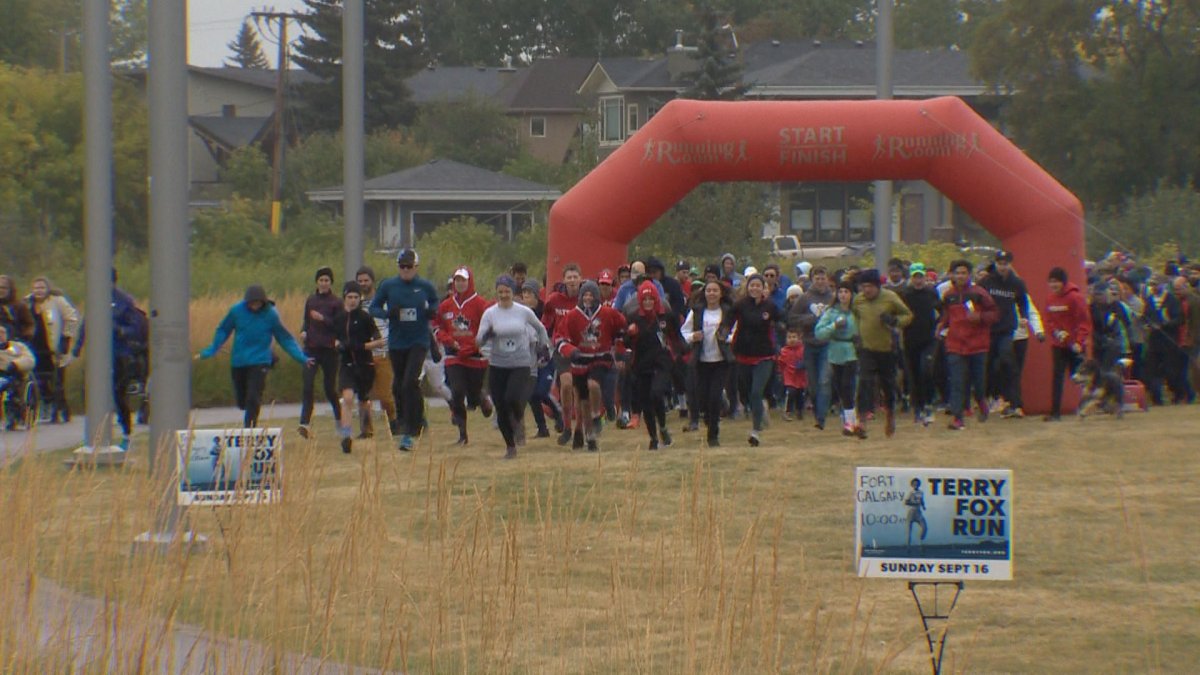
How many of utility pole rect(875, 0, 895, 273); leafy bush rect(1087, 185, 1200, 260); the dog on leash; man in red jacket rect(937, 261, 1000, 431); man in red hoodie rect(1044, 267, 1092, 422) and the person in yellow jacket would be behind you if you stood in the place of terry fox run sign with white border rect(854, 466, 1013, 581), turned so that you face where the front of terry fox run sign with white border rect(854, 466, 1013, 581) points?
6

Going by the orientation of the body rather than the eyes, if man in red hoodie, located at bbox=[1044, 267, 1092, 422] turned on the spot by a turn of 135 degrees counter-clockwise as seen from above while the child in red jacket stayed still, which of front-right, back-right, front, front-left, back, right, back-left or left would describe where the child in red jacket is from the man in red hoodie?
back

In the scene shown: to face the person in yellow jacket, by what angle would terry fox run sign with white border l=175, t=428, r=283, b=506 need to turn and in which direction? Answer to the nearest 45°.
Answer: approximately 135° to its left

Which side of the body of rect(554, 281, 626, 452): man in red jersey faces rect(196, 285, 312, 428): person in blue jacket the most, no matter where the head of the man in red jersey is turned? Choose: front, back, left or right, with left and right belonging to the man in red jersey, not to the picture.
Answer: right

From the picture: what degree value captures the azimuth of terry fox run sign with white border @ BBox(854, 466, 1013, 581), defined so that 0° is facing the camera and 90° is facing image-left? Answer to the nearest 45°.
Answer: approximately 0°

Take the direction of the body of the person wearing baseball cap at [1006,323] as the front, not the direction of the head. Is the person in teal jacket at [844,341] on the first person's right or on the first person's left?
on the first person's right

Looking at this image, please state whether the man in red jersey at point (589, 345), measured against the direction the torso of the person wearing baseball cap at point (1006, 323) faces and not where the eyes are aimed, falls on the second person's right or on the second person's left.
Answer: on the second person's right

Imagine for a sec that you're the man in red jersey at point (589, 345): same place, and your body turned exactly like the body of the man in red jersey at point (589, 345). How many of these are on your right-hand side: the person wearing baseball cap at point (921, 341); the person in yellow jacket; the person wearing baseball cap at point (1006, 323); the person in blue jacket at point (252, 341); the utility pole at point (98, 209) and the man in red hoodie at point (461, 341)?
3
